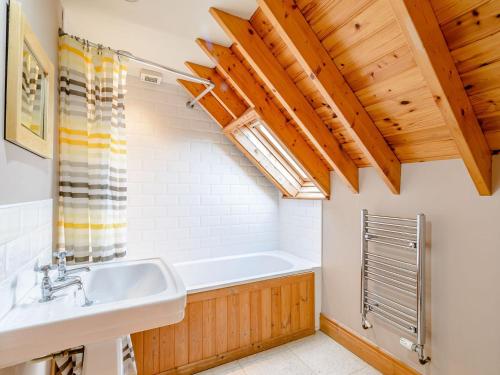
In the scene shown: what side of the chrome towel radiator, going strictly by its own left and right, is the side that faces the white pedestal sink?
front

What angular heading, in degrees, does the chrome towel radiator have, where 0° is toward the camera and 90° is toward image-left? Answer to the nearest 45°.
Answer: approximately 45°

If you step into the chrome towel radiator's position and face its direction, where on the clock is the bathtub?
The bathtub is roughly at 1 o'clock from the chrome towel radiator.

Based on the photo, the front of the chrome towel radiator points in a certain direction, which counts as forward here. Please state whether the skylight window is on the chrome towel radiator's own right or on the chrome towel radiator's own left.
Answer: on the chrome towel radiator's own right

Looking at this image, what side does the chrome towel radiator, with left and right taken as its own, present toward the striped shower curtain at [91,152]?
front

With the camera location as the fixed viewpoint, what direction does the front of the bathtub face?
facing the viewer and to the right of the viewer

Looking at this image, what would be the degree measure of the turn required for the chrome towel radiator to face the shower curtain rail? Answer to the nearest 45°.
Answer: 0° — it already faces it

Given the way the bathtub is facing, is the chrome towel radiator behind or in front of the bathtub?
in front

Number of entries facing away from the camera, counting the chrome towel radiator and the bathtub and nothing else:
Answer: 0

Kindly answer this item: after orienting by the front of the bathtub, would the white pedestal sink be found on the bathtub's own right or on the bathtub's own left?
on the bathtub's own right
